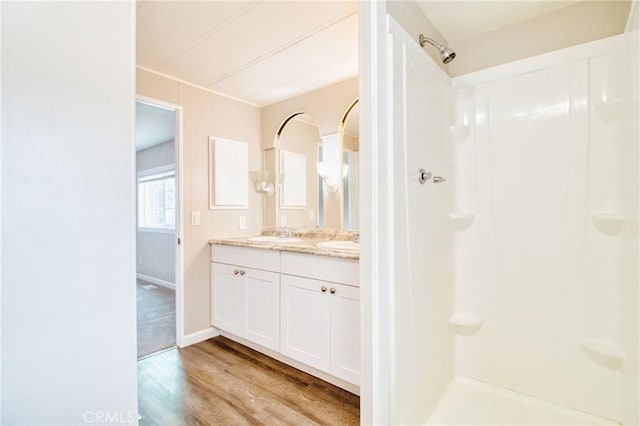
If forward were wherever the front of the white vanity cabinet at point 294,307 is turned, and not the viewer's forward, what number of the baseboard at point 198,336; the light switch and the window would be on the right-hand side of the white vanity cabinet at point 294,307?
3

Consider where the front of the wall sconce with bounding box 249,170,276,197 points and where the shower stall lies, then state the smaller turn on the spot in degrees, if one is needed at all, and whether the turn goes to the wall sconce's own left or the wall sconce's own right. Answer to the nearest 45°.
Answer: approximately 90° to the wall sconce's own left

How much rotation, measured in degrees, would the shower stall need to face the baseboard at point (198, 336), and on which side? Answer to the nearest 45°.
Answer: approximately 45° to its right

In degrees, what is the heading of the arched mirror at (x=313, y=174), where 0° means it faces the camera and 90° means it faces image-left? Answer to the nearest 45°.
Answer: approximately 45°

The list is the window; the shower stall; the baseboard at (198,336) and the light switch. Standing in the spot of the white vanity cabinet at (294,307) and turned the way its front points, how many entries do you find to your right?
3

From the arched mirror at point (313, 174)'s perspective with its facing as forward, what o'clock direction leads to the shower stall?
The shower stall is roughly at 9 o'clock from the arched mirror.
